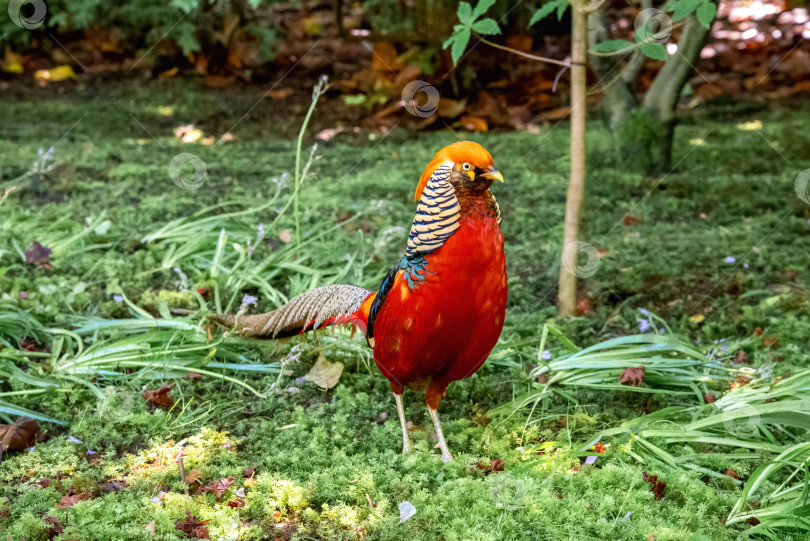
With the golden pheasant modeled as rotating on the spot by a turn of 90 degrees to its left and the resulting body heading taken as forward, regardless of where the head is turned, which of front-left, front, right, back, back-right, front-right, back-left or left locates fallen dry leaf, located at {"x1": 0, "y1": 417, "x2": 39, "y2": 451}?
back-left

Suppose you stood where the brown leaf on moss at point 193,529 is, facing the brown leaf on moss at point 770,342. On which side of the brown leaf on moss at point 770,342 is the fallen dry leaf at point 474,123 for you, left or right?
left

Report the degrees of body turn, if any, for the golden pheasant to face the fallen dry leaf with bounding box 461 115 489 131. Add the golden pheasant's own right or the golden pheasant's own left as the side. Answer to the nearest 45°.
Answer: approximately 135° to the golden pheasant's own left

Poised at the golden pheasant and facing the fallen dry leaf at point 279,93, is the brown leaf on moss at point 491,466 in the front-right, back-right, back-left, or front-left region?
back-right

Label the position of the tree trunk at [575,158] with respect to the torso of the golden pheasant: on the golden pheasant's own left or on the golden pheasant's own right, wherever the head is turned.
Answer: on the golden pheasant's own left

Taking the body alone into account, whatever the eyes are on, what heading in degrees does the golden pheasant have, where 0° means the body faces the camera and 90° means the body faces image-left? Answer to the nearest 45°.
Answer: approximately 315°

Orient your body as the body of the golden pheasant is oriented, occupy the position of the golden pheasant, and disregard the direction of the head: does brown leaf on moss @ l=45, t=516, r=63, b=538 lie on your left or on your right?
on your right
